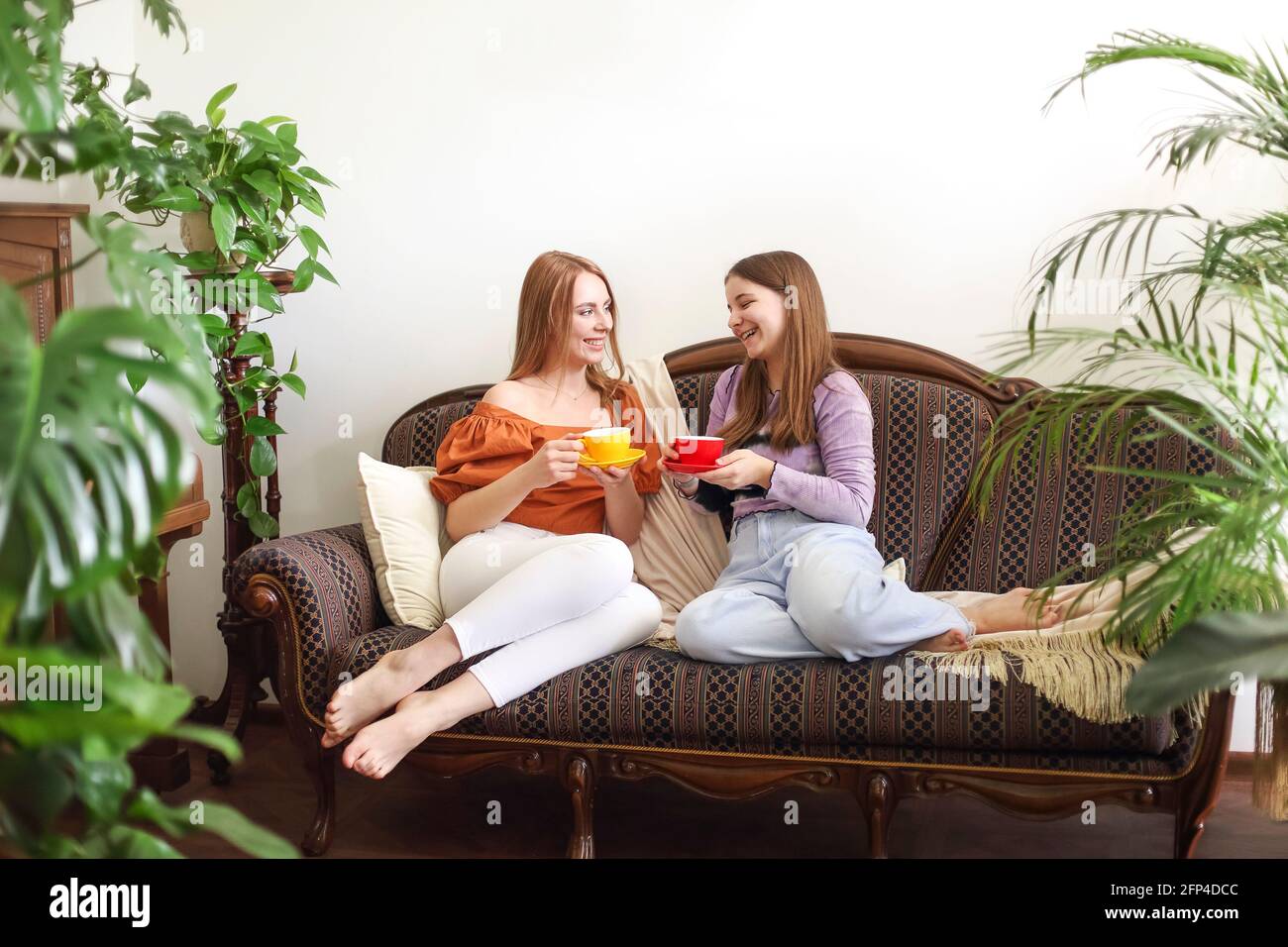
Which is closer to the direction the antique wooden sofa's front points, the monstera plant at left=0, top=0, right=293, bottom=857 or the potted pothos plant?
the monstera plant

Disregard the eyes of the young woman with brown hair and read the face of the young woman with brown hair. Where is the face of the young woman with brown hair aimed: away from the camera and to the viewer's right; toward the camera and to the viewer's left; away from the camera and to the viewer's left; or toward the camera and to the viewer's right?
toward the camera and to the viewer's left

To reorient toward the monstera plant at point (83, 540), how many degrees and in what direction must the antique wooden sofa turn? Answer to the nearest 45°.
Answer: approximately 45° to its right

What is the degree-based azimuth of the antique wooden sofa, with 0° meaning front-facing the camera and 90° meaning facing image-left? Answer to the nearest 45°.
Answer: approximately 0°

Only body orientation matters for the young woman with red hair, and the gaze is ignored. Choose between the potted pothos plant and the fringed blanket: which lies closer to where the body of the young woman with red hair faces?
the fringed blanket

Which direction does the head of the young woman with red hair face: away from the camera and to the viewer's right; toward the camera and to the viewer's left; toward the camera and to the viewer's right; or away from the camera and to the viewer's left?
toward the camera and to the viewer's right

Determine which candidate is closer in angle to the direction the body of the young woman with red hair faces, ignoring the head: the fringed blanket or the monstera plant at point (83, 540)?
the fringed blanket

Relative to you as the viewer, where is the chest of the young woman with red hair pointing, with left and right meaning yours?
facing the viewer and to the right of the viewer
